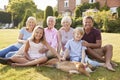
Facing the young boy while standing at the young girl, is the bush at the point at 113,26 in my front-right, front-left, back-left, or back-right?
front-left

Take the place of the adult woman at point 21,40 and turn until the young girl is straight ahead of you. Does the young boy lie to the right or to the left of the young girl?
left

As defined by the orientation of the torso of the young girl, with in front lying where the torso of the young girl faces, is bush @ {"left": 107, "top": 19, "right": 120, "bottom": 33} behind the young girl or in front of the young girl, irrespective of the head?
behind

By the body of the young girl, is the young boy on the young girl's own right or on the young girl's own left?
on the young girl's own left

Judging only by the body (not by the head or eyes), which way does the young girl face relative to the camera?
toward the camera

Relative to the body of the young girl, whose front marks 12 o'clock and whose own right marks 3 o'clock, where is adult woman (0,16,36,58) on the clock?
The adult woman is roughly at 5 o'clock from the young girl.

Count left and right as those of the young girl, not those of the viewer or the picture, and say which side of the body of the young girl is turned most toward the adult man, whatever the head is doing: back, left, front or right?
left

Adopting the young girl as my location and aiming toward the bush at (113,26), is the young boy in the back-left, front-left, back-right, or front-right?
front-right
